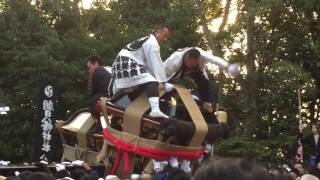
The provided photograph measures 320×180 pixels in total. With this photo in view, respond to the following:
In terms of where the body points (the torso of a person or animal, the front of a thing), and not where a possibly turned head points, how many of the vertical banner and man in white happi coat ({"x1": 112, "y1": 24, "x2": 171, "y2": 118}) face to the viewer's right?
1

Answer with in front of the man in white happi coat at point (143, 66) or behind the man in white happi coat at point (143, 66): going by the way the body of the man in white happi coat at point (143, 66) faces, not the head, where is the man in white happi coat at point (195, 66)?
in front

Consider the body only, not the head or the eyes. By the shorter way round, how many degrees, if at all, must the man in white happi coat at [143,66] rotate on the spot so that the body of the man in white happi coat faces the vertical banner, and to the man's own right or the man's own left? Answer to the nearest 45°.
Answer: approximately 135° to the man's own left

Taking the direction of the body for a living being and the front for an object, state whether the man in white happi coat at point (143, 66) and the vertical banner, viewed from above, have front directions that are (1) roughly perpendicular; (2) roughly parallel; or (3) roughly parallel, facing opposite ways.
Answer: roughly perpendicular

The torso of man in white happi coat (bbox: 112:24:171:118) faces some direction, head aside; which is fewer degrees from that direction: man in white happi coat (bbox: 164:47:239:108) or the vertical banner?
the man in white happi coat

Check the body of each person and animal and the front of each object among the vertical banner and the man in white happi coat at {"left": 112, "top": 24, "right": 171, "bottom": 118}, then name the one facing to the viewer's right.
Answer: the man in white happi coat

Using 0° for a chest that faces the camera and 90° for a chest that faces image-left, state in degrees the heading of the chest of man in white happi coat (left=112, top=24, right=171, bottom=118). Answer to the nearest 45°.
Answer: approximately 270°

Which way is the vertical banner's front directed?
toward the camera

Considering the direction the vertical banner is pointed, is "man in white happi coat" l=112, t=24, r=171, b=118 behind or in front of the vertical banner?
in front
